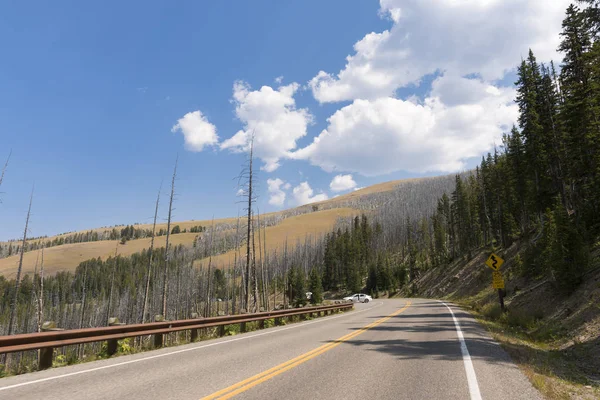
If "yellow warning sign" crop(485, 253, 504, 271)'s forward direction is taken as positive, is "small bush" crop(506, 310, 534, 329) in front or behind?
in front

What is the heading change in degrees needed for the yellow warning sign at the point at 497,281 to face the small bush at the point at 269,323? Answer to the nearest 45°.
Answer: approximately 45° to its right

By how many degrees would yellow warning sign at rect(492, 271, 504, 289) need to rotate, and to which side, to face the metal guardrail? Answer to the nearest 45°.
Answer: approximately 45° to its right

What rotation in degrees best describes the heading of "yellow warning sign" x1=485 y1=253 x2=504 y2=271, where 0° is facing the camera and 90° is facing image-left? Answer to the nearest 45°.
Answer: approximately 0°

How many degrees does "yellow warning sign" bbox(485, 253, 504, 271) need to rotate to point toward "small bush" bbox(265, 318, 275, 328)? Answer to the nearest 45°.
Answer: approximately 45° to its right

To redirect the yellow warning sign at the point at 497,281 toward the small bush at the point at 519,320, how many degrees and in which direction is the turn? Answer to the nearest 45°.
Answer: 0° — it already faces it

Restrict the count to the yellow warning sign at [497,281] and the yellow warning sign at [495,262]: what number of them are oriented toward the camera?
2
